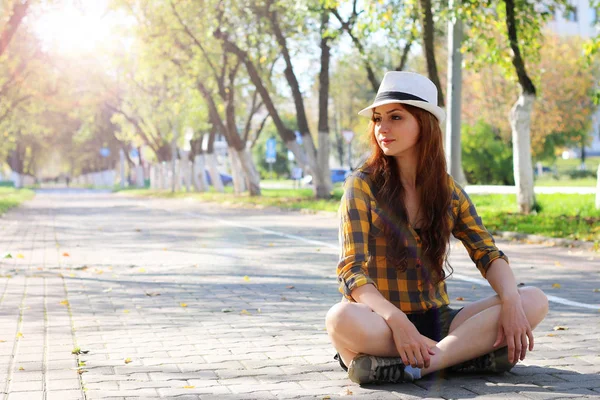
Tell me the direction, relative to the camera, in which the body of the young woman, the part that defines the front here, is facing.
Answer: toward the camera

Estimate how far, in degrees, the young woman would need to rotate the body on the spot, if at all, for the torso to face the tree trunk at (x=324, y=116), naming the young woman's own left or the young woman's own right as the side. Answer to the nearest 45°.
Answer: approximately 180°

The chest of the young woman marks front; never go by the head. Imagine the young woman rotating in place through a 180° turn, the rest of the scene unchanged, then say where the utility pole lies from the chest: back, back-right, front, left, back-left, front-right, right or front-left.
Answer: front

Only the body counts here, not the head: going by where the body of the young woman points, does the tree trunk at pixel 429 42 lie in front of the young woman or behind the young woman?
behind

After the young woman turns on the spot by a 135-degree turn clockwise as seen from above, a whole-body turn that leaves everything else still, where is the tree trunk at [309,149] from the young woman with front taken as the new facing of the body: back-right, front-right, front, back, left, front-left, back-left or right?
front-right

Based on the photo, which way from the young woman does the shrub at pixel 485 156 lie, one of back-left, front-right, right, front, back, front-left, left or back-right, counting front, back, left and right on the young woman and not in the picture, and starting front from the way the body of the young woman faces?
back

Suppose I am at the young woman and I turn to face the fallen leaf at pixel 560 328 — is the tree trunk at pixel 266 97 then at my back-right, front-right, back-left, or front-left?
front-left

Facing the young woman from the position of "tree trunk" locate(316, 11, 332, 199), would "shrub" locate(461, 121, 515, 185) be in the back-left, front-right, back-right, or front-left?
back-left

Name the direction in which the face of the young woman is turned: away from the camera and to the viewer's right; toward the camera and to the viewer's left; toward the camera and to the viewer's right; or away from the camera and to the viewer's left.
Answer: toward the camera and to the viewer's left

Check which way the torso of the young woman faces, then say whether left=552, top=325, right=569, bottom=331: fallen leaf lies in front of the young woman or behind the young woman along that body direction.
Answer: behind

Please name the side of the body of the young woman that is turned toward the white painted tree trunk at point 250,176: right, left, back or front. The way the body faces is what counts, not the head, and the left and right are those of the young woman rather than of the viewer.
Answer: back
